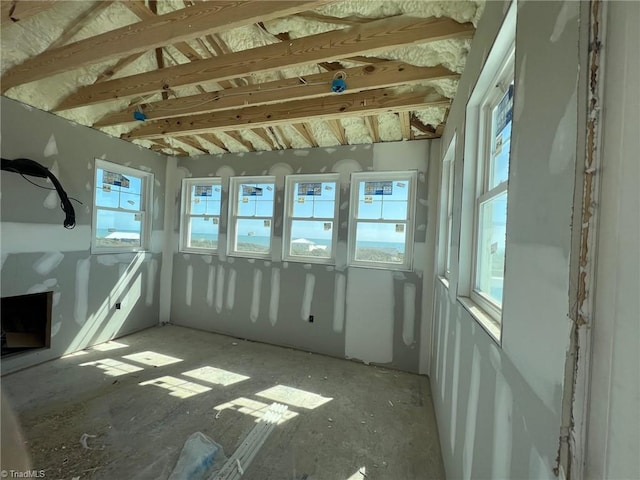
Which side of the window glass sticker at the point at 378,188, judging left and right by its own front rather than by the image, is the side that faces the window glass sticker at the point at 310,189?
right

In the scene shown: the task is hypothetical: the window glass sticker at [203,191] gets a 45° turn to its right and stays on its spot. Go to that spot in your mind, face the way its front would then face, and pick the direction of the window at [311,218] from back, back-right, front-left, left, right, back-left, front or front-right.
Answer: left

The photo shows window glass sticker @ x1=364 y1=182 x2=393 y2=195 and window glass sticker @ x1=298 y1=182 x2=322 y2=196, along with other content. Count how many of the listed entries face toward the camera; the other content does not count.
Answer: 2

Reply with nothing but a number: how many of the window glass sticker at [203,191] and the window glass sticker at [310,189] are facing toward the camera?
2

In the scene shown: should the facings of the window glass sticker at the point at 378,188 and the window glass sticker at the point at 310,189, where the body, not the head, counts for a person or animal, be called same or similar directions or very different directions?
same or similar directions

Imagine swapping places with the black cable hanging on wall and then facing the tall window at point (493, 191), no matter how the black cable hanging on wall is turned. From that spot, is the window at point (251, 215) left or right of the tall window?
left

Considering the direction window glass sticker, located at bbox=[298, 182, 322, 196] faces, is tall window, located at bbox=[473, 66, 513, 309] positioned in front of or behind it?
in front

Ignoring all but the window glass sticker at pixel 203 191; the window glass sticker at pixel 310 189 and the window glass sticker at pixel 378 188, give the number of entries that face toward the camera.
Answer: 3

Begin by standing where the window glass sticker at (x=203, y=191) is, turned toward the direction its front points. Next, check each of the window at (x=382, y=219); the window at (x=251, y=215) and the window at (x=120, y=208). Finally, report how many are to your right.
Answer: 1

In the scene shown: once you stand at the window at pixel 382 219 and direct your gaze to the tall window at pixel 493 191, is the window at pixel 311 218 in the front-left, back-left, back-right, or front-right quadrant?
back-right

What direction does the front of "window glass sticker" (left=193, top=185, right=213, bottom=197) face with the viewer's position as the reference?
facing the viewer

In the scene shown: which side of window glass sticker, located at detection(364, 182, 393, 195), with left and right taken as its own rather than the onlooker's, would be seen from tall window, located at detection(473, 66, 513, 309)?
front

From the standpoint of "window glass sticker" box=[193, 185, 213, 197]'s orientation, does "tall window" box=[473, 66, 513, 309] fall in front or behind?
in front

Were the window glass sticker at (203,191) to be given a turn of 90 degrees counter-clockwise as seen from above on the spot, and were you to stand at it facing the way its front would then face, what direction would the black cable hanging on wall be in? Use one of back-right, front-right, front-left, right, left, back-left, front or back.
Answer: back-right

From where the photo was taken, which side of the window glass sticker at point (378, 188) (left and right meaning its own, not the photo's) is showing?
front

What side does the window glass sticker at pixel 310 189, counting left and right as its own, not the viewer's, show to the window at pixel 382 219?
left

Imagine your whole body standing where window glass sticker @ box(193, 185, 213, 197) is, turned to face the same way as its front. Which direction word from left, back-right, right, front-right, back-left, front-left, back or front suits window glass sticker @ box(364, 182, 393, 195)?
front-left

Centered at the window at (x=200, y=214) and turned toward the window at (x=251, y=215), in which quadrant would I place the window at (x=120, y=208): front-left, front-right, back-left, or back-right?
back-right
